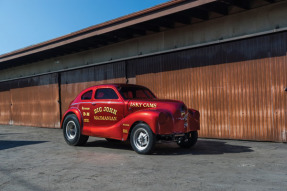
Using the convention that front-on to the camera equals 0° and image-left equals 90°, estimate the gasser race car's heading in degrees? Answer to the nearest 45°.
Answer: approximately 315°
